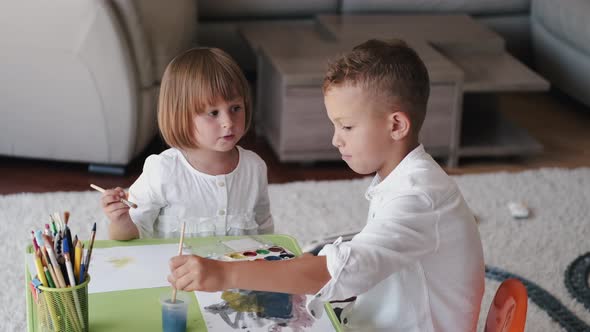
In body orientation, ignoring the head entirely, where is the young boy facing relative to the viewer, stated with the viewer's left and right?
facing to the left of the viewer

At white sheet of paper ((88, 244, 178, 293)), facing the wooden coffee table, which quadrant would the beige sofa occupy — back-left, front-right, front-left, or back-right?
front-left

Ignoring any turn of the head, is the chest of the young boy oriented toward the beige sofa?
no

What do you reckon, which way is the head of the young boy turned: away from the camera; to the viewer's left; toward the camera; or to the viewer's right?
to the viewer's left

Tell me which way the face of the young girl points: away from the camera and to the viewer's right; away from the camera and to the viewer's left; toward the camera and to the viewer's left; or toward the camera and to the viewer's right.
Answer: toward the camera and to the viewer's right
